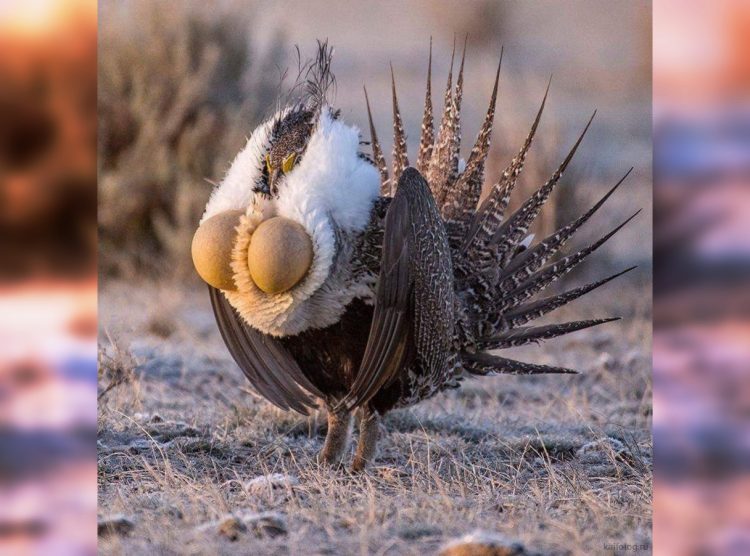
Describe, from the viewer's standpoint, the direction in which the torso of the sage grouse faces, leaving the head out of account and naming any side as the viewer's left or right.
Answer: facing the viewer and to the left of the viewer
